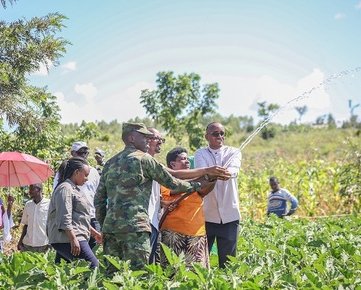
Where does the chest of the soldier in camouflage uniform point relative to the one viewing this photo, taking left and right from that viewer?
facing away from the viewer and to the right of the viewer

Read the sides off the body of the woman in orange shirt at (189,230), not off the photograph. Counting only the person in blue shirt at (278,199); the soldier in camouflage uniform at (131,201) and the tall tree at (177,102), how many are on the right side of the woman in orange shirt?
1

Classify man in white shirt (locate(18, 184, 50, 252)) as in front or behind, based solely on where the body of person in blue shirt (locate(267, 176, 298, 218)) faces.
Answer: in front

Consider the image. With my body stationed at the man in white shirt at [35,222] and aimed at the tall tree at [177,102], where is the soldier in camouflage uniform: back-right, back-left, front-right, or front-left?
back-right

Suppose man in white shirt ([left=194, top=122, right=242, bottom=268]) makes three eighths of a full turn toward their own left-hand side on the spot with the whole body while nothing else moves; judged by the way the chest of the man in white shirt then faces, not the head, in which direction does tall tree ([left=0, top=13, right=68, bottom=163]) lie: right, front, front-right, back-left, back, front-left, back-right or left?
left

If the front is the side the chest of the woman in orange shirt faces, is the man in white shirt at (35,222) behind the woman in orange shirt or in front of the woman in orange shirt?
behind

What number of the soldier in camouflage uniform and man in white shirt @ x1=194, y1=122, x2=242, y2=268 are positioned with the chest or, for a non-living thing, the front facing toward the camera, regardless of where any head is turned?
1

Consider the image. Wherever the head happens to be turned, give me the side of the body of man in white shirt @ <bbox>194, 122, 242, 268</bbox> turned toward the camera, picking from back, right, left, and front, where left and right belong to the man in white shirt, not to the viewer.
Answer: front

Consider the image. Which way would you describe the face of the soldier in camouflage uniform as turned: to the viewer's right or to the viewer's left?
to the viewer's right

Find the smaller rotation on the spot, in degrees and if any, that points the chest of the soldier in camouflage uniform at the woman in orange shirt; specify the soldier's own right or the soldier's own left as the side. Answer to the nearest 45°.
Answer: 0° — they already face them

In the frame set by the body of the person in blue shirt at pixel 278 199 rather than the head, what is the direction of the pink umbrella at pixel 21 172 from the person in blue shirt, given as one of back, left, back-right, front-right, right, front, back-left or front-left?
front

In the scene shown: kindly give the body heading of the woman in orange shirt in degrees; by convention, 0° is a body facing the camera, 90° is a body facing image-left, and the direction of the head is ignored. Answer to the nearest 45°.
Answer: approximately 315°
